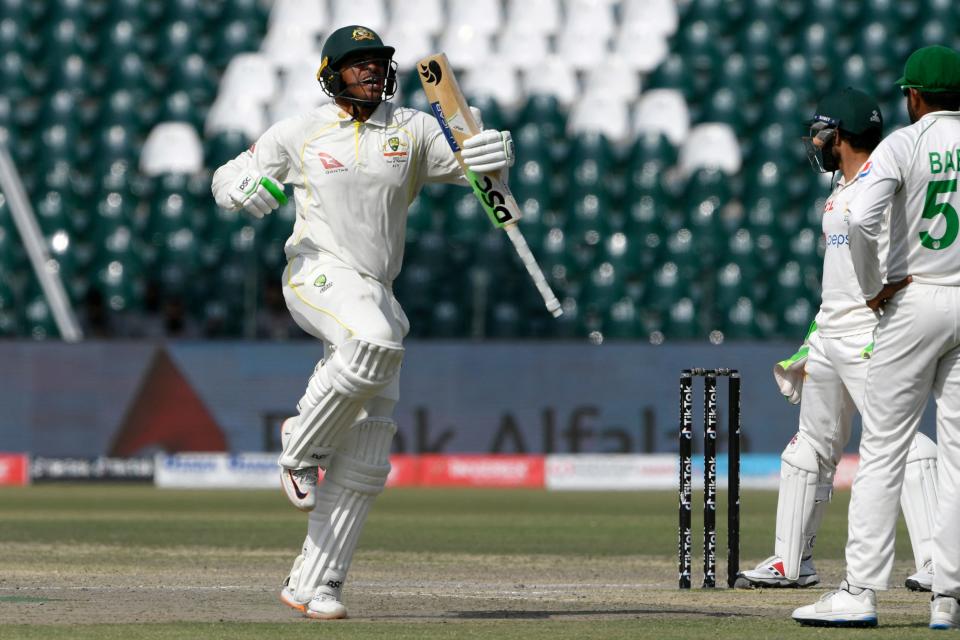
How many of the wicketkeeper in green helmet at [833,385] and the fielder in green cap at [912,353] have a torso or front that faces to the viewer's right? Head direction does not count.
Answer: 0

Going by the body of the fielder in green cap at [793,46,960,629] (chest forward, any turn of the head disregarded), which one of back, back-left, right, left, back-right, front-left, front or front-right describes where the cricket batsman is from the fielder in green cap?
front-left

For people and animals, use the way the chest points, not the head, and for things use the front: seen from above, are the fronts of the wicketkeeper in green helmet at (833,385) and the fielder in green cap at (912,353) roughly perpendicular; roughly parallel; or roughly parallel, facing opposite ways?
roughly perpendicular

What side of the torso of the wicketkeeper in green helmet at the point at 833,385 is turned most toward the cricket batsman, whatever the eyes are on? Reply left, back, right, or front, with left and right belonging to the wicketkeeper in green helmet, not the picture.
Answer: front

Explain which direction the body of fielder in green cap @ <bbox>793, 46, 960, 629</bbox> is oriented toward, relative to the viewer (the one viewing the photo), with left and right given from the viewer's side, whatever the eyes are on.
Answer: facing away from the viewer and to the left of the viewer

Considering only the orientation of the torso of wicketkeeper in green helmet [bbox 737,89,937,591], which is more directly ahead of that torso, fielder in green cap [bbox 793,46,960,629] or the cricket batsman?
the cricket batsman

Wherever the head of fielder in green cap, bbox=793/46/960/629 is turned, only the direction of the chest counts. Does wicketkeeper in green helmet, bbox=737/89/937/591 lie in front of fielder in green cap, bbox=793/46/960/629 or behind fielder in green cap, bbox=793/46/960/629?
in front
